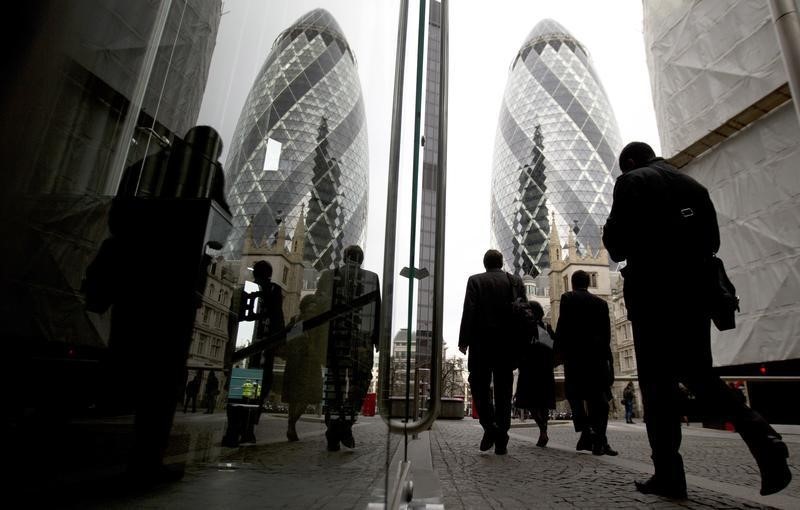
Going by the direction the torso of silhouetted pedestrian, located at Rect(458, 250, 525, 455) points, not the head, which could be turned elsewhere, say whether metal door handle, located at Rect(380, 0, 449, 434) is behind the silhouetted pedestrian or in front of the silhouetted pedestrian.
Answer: behind

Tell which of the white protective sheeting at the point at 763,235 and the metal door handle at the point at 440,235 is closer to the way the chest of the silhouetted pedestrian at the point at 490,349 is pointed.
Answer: the white protective sheeting

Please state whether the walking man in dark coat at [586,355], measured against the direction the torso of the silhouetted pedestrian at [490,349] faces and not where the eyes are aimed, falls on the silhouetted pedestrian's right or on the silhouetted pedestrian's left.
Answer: on the silhouetted pedestrian's right

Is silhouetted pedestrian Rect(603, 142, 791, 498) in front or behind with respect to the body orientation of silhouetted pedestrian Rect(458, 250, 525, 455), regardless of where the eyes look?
behind

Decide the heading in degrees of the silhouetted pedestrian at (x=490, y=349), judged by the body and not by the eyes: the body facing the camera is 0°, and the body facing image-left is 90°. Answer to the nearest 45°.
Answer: approximately 180°

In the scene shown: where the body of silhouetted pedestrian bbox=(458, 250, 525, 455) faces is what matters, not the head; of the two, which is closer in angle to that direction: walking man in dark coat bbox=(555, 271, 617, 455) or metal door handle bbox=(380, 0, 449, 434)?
the walking man in dark coat

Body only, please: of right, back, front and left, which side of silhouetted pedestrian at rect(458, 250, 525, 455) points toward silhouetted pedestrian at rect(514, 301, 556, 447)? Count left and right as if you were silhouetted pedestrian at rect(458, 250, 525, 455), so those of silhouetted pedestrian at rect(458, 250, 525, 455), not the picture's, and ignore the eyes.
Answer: front

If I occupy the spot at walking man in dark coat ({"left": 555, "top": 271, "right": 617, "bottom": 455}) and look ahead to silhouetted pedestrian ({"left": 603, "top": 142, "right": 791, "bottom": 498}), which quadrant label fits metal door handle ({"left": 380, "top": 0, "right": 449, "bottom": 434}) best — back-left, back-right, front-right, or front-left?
front-right

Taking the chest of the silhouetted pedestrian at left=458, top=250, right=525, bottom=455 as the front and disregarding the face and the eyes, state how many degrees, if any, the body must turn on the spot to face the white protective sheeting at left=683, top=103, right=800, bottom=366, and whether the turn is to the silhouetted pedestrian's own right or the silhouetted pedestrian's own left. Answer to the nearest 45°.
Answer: approximately 45° to the silhouetted pedestrian's own right
